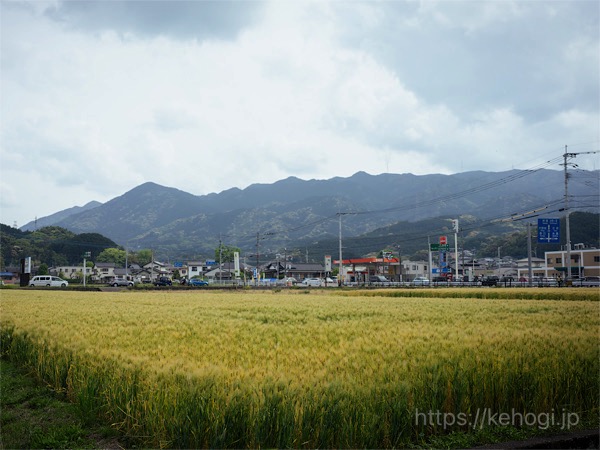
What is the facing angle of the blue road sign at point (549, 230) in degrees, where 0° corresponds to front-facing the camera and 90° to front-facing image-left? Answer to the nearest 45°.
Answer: approximately 0°
